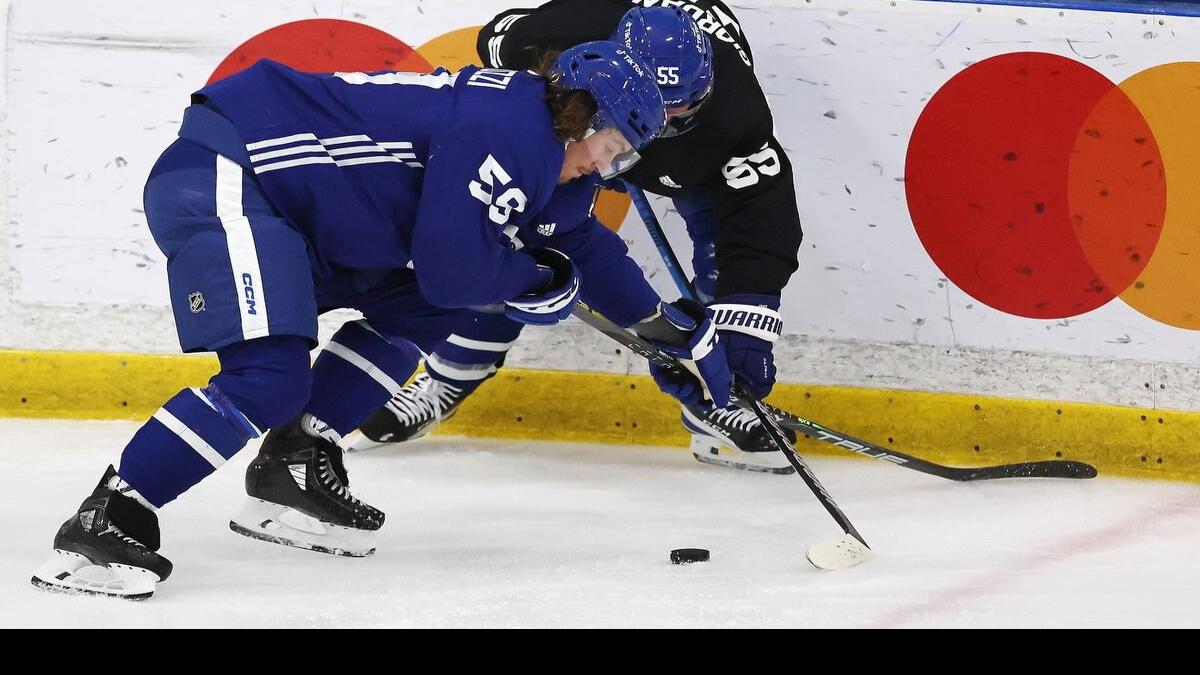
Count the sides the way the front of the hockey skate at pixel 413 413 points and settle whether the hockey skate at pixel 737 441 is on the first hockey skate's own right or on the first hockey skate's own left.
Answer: on the first hockey skate's own left

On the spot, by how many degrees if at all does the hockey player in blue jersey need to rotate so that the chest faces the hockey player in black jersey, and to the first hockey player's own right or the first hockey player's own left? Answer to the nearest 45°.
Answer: approximately 45° to the first hockey player's own left

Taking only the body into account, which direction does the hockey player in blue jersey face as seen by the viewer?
to the viewer's right

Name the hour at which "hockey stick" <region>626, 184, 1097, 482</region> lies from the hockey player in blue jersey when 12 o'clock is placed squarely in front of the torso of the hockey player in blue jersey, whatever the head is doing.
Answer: The hockey stick is roughly at 11 o'clock from the hockey player in blue jersey.

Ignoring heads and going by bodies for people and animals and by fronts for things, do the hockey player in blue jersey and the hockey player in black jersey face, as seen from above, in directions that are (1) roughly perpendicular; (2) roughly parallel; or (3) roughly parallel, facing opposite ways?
roughly perpendicular
